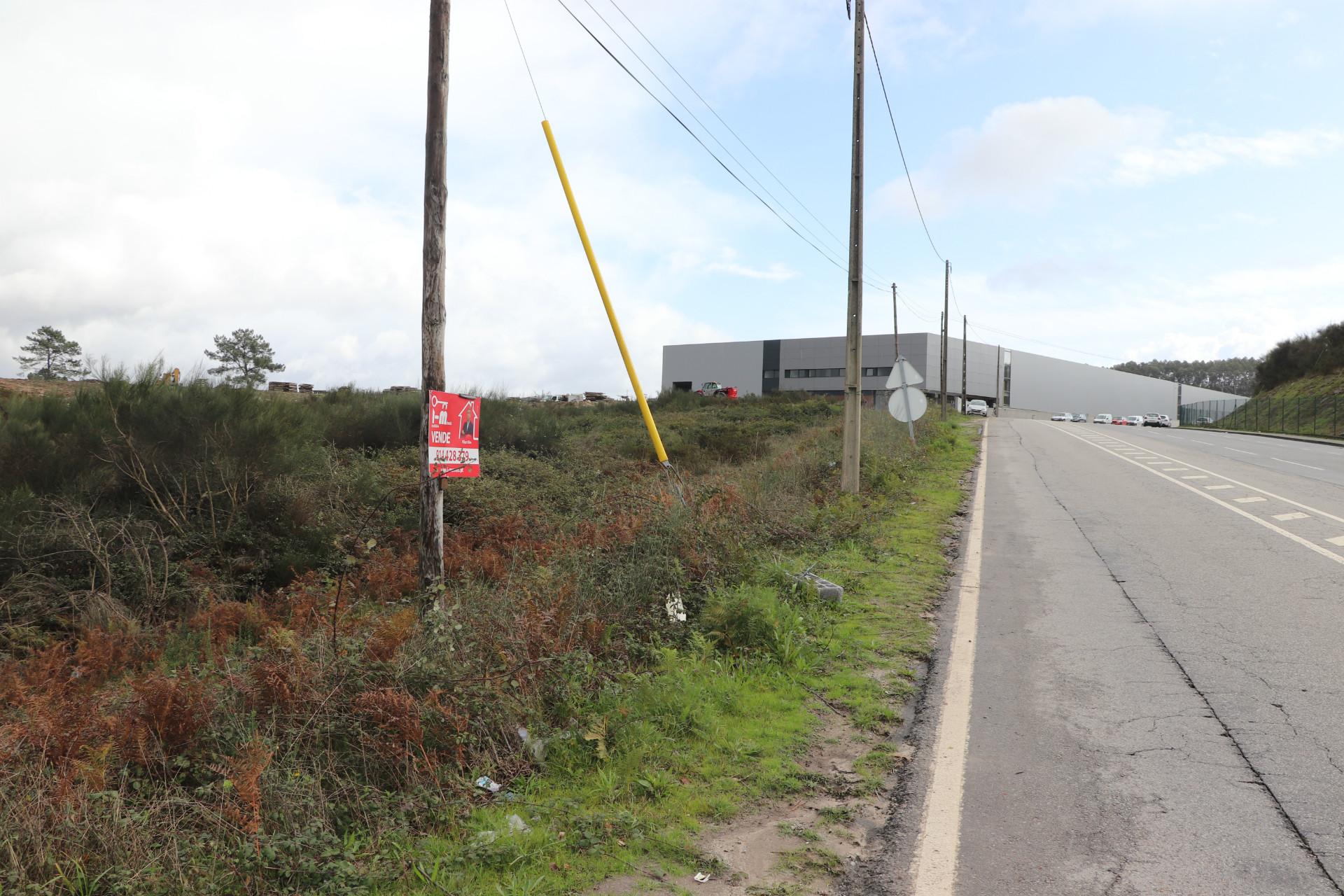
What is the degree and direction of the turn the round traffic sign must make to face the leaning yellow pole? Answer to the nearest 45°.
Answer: approximately 135° to its left

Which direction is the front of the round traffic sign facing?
away from the camera

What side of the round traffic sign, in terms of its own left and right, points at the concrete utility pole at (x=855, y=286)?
back

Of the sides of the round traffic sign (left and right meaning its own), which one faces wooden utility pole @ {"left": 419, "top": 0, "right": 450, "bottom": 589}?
back

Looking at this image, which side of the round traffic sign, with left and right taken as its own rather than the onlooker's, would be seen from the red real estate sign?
back

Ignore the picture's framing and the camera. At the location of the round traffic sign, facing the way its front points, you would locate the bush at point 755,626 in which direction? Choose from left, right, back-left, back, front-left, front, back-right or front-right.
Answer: back
